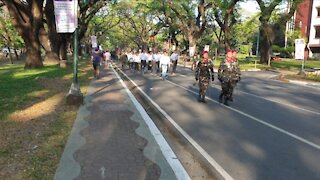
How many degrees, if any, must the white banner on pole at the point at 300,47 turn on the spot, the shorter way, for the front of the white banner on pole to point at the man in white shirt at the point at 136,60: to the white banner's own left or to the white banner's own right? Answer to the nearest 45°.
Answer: approximately 90° to the white banner's own right

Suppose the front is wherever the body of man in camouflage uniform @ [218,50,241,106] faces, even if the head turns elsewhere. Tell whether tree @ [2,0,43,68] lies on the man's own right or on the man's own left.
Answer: on the man's own right

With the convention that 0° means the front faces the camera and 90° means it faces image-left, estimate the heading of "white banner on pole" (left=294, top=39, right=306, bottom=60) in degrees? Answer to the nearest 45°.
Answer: approximately 0°

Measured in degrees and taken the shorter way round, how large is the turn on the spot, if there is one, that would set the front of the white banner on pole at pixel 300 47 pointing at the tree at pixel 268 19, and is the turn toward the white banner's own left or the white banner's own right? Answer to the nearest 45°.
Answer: approximately 180°

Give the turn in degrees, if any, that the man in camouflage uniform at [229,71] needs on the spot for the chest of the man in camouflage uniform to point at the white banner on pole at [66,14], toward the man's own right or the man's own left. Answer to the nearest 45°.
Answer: approximately 90° to the man's own right

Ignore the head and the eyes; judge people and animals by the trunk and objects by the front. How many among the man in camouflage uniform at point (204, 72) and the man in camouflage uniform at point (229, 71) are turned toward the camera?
2

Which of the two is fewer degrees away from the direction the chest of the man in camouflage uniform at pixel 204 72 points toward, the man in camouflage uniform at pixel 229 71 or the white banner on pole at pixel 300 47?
the man in camouflage uniform

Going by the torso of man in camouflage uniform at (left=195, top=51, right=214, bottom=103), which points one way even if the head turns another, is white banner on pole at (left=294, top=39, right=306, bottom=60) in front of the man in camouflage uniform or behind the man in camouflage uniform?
behind
